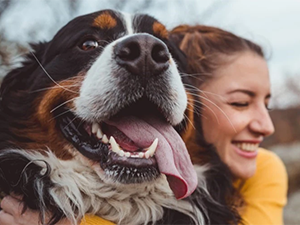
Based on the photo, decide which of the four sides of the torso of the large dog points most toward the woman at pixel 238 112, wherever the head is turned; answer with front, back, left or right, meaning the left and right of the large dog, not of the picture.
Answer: left

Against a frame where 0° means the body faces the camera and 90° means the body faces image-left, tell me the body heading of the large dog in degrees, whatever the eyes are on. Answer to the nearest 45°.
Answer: approximately 315°

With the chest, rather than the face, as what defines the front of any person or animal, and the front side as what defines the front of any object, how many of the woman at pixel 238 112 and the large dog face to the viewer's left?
0
